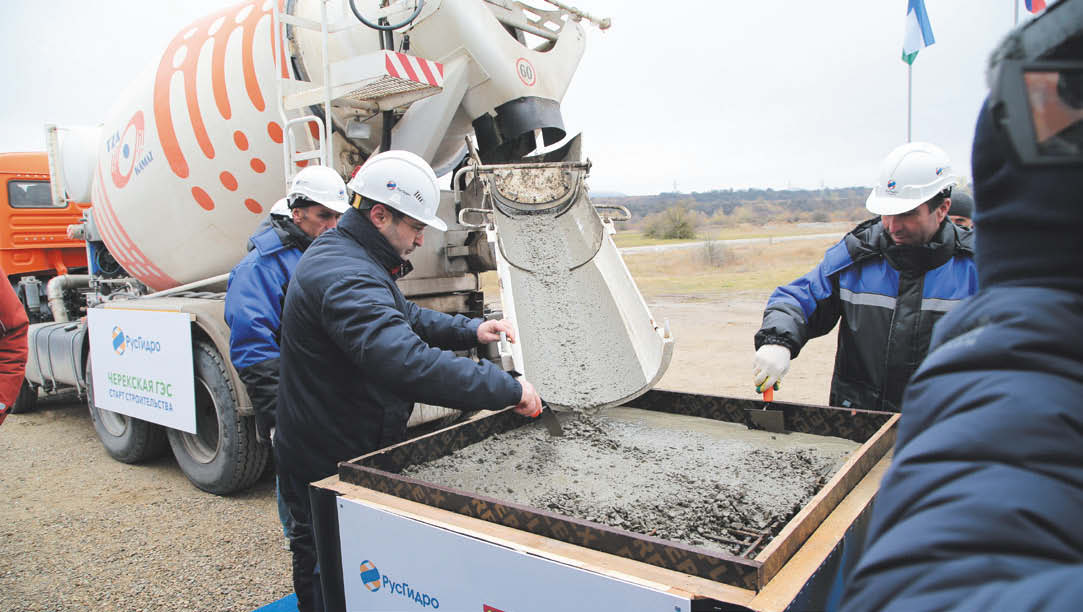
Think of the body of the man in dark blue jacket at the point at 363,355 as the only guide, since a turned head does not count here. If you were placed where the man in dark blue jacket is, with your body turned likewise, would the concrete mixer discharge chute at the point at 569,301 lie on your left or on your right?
on your left

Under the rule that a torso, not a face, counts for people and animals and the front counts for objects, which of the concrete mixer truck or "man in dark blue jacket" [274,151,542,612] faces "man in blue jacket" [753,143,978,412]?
the man in dark blue jacket

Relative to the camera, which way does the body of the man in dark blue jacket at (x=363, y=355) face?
to the viewer's right

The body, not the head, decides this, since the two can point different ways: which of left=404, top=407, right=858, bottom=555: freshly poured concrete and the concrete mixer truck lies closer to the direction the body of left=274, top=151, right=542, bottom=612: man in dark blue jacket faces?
the freshly poured concrete

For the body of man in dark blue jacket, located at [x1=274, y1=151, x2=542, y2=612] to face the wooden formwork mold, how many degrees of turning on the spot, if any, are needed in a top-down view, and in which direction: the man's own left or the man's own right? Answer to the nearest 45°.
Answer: approximately 45° to the man's own right

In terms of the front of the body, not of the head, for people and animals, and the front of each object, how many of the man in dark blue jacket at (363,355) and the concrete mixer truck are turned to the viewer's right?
1

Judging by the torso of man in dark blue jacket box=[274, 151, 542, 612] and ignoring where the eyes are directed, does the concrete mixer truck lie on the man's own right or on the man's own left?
on the man's own left

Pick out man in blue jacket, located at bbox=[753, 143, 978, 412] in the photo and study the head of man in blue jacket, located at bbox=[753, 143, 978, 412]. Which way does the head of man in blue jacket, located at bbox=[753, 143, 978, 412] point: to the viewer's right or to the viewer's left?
to the viewer's left

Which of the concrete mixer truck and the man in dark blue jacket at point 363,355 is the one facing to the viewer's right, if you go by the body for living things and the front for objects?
the man in dark blue jacket

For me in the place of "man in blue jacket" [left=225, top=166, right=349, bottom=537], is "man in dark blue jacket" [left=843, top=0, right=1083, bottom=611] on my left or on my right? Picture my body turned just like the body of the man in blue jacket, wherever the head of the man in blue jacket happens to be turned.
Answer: on my right

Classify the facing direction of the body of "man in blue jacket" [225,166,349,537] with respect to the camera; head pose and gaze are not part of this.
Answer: to the viewer's right

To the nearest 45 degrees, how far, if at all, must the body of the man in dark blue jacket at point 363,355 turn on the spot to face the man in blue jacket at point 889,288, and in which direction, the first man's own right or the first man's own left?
0° — they already face them

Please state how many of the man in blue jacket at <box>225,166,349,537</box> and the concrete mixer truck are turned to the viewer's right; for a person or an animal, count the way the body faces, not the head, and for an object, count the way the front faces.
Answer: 1

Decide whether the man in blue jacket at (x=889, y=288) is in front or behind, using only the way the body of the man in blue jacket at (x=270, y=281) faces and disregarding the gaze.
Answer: in front
